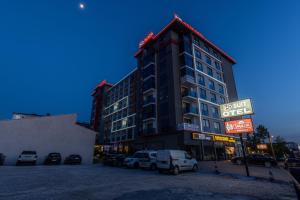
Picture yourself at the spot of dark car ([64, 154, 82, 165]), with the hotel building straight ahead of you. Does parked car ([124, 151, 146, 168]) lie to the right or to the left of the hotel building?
right

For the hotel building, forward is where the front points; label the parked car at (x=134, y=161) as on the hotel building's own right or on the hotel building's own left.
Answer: on the hotel building's own right

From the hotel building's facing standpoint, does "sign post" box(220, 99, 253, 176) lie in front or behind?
in front

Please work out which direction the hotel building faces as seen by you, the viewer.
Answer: facing the viewer and to the right of the viewer

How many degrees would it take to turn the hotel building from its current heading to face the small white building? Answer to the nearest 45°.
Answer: approximately 90° to its right

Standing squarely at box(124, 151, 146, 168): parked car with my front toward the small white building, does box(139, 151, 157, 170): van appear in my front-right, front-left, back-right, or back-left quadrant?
back-left

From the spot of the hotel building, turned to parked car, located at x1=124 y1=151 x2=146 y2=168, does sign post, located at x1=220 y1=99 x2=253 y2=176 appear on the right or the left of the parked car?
left

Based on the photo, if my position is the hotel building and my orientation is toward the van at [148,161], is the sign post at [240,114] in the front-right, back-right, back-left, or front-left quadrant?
front-left

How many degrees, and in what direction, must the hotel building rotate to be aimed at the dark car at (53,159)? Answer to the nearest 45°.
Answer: approximately 90° to its right

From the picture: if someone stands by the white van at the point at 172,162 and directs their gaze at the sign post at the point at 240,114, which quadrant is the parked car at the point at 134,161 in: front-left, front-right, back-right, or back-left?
back-left

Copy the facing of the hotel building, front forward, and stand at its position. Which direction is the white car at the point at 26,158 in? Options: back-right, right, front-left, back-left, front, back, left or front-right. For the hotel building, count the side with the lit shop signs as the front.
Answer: right
